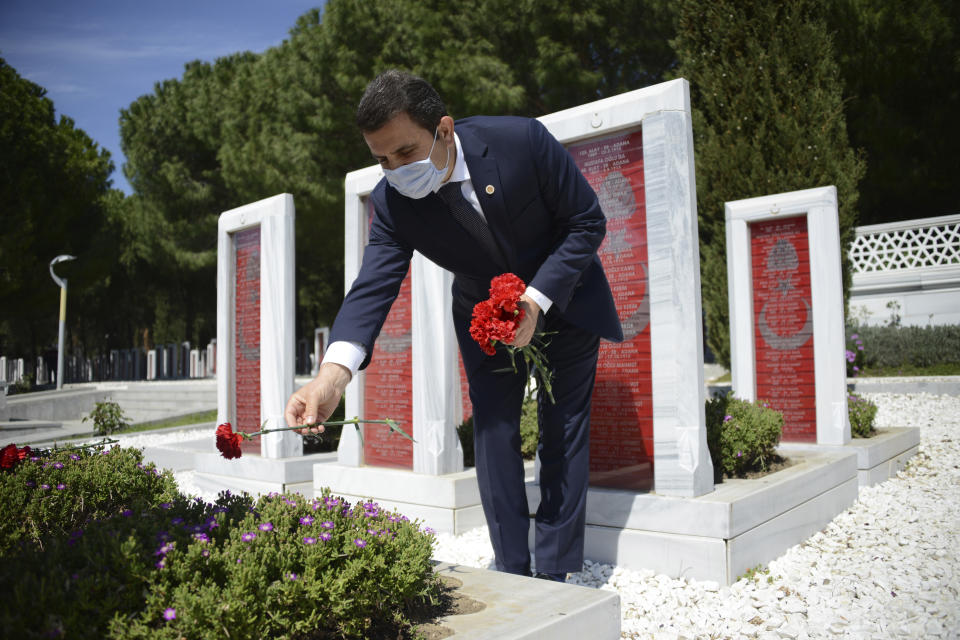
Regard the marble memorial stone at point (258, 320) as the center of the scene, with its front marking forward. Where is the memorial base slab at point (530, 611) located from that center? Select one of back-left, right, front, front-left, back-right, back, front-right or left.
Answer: front-left

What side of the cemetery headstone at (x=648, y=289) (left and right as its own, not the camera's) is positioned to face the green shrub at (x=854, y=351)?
back

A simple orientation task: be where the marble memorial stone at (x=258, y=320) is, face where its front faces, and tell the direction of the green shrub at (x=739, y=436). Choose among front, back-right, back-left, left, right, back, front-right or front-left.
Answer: left

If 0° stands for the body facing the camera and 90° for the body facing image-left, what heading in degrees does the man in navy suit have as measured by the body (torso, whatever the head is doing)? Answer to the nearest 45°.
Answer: approximately 45°

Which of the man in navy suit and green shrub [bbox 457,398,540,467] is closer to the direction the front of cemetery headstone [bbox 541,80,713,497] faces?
the man in navy suit

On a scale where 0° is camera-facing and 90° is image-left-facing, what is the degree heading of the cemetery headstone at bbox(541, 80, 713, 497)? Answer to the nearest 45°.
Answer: approximately 45°

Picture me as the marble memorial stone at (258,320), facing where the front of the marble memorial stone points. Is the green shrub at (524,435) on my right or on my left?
on my left

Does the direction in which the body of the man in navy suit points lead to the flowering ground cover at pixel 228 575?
yes

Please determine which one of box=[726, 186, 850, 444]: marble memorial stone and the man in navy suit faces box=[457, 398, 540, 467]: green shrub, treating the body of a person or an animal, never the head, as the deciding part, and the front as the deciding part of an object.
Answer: the marble memorial stone

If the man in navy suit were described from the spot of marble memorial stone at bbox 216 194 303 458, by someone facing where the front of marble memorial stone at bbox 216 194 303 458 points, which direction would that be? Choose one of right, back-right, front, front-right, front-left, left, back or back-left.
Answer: front-left

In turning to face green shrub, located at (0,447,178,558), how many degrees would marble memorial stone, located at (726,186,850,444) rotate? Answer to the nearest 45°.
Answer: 0° — it already faces it

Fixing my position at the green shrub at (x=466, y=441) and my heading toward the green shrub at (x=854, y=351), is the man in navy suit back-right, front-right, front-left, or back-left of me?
back-right
